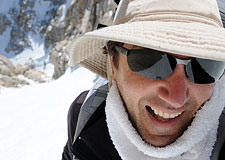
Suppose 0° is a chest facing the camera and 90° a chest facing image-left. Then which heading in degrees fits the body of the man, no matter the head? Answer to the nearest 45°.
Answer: approximately 0°

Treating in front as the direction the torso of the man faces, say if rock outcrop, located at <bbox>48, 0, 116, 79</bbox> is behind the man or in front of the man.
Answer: behind
